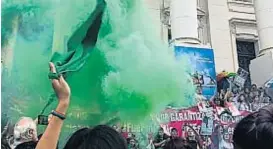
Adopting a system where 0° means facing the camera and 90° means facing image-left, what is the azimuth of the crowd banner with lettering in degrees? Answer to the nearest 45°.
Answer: approximately 0°

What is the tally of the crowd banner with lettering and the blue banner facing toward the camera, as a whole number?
2

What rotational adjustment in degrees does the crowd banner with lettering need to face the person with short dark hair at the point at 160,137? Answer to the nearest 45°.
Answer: approximately 45° to its right

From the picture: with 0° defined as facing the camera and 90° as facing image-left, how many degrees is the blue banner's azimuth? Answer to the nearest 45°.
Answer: approximately 0°
